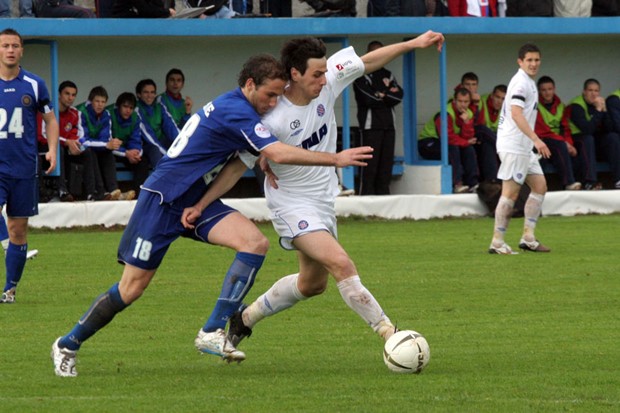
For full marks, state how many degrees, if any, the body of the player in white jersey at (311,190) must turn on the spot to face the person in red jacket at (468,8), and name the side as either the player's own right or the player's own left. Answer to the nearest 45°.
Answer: approximately 135° to the player's own left

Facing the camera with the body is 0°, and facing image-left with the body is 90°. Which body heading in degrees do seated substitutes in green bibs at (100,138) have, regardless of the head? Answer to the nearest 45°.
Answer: approximately 315°

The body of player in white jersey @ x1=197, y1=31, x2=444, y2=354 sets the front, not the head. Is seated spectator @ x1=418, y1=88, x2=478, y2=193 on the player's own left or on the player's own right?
on the player's own left

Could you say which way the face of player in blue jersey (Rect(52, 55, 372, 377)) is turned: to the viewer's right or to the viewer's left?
to the viewer's right

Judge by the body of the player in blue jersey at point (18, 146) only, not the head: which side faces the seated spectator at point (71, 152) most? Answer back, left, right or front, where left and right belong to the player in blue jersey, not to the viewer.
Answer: back

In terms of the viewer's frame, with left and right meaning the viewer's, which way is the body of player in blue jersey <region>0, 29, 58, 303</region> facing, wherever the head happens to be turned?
facing the viewer

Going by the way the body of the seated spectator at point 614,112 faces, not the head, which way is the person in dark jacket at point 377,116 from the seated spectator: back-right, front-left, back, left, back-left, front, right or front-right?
right

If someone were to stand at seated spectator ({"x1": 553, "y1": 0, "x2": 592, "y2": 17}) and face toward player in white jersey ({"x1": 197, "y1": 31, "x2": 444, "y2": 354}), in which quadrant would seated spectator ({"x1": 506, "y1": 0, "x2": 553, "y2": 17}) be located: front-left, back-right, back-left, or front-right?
front-right

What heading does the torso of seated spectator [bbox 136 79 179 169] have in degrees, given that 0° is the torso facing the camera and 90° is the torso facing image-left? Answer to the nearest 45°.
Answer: approximately 315°
